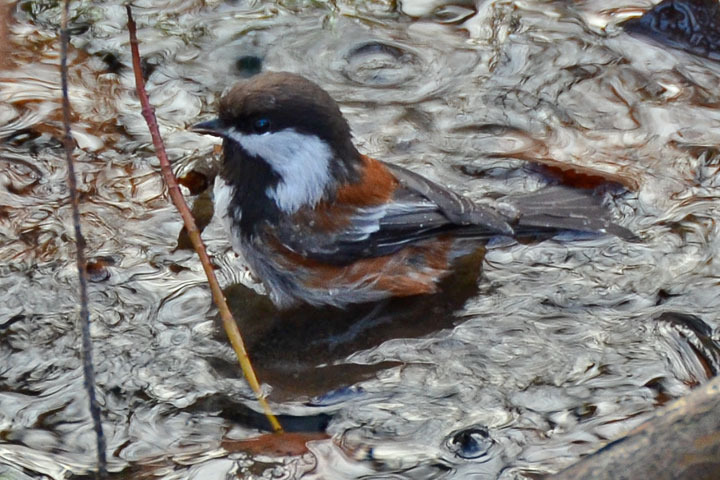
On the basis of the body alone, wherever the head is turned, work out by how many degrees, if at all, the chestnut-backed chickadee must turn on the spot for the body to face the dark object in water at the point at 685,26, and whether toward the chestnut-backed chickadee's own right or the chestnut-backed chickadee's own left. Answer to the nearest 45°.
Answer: approximately 135° to the chestnut-backed chickadee's own right

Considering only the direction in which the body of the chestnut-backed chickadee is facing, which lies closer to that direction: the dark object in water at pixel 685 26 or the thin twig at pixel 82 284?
the thin twig

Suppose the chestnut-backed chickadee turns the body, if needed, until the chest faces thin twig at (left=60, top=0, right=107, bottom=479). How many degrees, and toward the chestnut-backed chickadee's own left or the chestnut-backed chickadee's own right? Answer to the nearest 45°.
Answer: approximately 45° to the chestnut-backed chickadee's own left

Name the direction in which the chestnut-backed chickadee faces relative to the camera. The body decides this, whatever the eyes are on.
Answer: to the viewer's left
